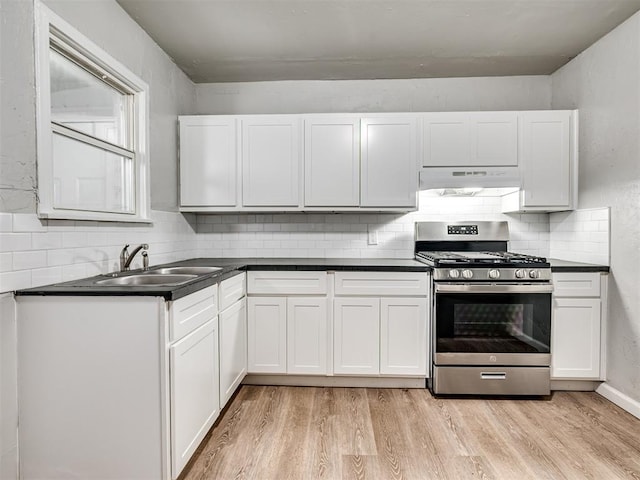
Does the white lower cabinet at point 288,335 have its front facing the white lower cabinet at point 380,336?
no

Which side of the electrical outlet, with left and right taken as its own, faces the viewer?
front

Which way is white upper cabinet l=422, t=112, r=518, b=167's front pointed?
toward the camera

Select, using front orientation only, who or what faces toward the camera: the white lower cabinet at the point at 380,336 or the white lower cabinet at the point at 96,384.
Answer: the white lower cabinet at the point at 380,336

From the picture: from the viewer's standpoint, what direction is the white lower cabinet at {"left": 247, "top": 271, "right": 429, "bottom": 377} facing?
toward the camera

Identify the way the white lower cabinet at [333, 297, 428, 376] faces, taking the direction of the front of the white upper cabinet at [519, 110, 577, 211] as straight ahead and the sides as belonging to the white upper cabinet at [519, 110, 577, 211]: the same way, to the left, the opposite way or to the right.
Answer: the same way

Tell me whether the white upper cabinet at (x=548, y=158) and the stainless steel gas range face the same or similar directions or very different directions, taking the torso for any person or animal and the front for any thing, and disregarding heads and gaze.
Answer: same or similar directions

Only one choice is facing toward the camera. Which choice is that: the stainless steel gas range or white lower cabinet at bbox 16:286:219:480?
the stainless steel gas range

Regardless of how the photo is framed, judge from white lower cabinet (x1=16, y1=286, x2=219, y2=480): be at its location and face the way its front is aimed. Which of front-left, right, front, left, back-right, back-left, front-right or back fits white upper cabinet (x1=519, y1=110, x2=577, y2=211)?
front

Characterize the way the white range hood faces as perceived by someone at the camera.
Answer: facing the viewer

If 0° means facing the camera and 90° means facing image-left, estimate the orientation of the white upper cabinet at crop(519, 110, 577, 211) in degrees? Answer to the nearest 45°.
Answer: approximately 0°

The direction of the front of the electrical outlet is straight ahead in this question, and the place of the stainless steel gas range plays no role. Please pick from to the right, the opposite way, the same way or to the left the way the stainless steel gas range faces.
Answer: the same way

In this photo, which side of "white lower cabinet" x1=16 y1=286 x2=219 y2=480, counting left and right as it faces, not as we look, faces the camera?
right
